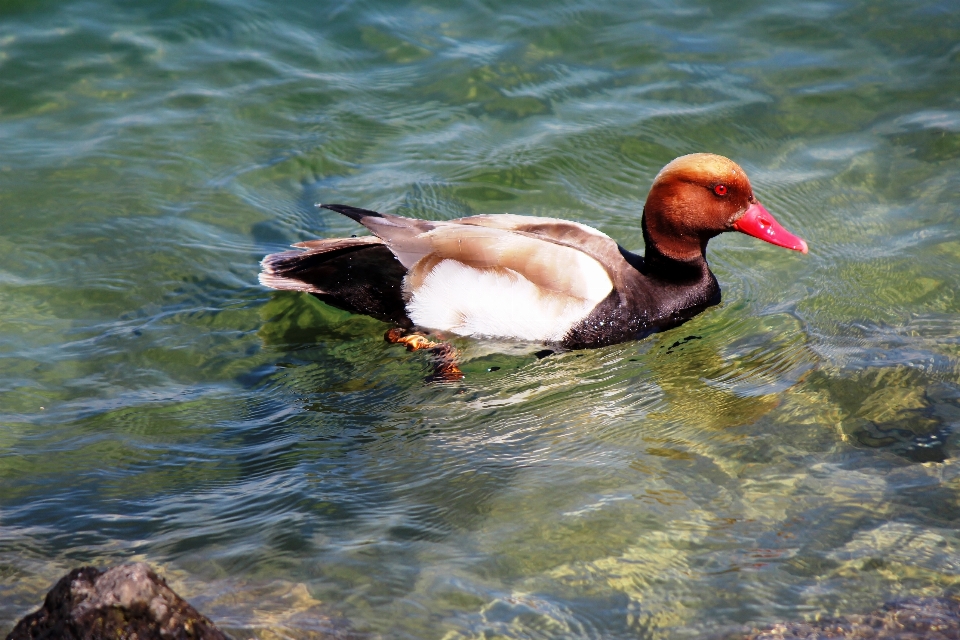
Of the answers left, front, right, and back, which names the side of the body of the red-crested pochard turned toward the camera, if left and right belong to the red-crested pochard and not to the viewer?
right

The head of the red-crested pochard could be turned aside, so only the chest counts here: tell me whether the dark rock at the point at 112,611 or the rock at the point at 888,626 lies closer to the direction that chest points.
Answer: the rock

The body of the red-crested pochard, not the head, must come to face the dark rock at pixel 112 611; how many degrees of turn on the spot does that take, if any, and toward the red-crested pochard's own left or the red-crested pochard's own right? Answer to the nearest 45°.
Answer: approximately 90° to the red-crested pochard's own right
